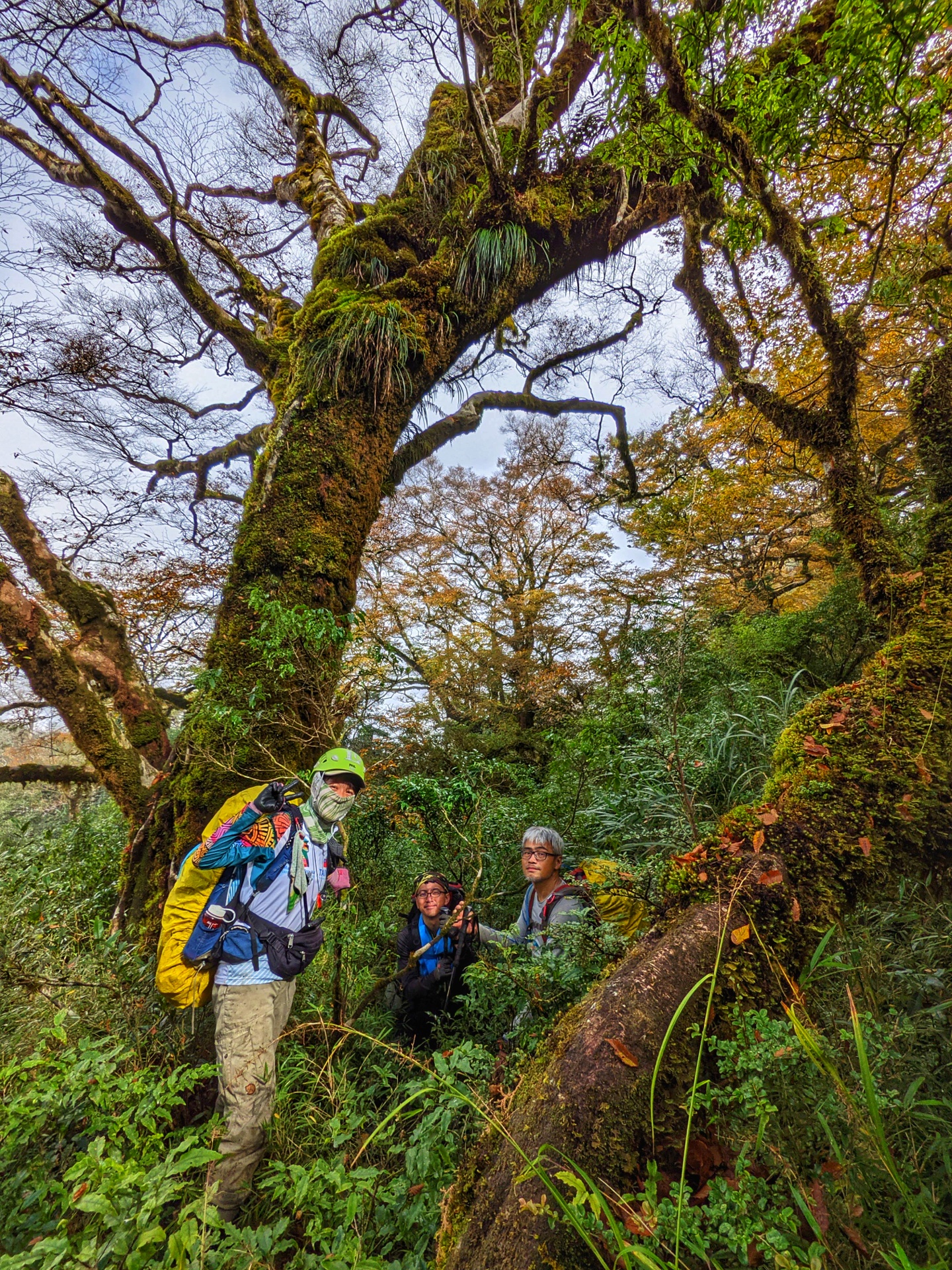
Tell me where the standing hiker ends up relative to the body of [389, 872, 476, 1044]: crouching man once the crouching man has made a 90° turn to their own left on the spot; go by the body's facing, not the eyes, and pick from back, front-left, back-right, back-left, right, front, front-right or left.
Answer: back-right

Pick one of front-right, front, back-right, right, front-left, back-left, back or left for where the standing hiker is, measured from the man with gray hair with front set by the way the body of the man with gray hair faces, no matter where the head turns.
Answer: front

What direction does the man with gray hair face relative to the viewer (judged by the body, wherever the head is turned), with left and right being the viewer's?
facing the viewer and to the left of the viewer

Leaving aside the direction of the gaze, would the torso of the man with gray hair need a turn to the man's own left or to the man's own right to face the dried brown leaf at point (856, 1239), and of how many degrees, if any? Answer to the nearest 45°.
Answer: approximately 45° to the man's own left

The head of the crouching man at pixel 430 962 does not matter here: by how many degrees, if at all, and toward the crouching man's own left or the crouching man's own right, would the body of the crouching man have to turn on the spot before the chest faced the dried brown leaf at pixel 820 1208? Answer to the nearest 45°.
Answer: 0° — they already face it

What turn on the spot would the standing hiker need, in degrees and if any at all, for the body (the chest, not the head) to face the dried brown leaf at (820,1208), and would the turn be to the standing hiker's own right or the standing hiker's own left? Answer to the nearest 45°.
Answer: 0° — they already face it

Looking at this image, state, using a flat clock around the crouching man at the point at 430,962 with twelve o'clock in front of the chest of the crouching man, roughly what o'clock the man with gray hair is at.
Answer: The man with gray hair is roughly at 9 o'clock from the crouching man.

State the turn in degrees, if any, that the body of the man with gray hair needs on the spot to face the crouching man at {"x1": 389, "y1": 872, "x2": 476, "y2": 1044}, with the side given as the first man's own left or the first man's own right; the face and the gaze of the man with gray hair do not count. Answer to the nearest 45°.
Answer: approximately 45° to the first man's own right

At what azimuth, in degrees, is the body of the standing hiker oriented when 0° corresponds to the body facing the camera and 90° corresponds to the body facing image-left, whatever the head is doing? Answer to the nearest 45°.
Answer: approximately 315°

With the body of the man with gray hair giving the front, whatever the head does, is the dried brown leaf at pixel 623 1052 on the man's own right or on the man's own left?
on the man's own left

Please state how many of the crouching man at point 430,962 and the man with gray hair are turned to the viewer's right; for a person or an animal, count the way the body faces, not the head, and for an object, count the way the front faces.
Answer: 0

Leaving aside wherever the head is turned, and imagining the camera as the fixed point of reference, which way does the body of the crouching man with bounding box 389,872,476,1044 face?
toward the camera
